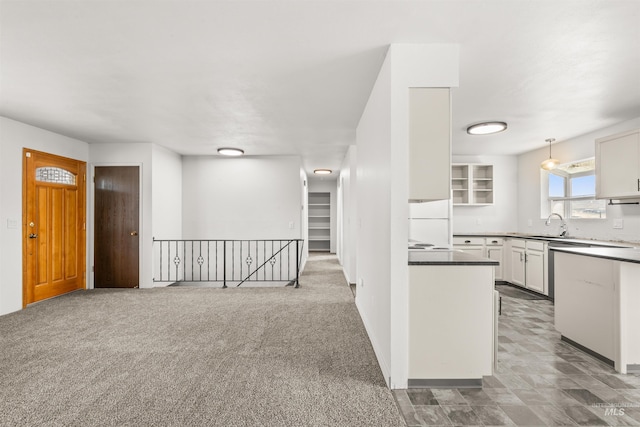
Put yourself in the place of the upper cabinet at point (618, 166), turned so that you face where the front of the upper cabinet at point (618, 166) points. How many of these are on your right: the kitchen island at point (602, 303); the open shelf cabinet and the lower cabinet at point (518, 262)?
2

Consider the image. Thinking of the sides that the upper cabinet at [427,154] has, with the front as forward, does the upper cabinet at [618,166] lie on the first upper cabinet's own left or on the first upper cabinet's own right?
on the first upper cabinet's own left

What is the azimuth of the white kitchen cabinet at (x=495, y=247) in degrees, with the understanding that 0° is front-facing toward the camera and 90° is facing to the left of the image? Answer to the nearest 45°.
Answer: approximately 0°

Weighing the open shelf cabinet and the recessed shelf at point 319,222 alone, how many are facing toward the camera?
2

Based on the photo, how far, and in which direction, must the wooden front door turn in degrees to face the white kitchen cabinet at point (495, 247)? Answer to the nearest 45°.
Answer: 0° — it already faces it

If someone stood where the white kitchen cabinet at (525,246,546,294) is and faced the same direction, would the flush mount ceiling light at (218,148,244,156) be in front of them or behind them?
in front

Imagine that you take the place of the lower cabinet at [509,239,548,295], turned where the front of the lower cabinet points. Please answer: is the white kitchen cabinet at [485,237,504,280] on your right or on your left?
on your right

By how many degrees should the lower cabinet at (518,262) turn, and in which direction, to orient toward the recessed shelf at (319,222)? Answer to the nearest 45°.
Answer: approximately 90° to its right
